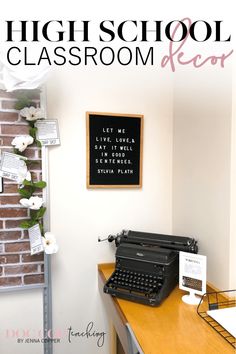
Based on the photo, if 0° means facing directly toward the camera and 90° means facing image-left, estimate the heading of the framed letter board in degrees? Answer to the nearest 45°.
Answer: approximately 0°

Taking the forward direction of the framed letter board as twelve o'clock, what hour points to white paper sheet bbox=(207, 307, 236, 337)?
The white paper sheet is roughly at 11 o'clock from the framed letter board.

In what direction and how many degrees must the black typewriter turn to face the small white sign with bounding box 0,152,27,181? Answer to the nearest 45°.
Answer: approximately 45° to its right
